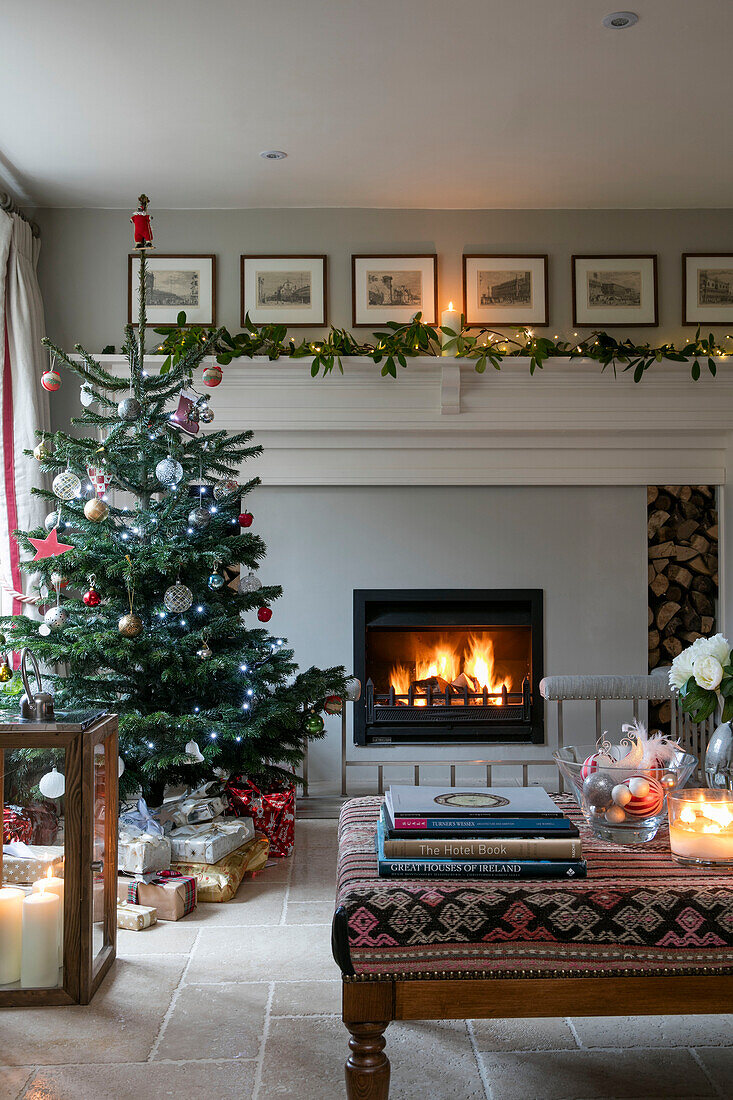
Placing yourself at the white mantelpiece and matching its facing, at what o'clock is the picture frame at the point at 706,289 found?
The picture frame is roughly at 9 o'clock from the white mantelpiece.

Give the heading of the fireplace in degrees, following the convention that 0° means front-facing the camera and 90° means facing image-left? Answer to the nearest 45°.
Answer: approximately 0°

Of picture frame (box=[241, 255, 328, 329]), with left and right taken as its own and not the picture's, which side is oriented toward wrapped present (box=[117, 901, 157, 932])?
front

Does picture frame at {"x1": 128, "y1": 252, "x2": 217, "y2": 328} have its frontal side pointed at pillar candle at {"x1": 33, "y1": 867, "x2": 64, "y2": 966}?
yes

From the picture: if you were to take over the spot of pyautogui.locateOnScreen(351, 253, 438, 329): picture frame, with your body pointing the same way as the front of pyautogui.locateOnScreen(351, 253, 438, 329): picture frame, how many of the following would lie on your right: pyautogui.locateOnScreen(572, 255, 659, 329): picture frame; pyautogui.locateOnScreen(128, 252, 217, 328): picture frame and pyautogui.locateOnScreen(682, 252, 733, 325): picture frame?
1

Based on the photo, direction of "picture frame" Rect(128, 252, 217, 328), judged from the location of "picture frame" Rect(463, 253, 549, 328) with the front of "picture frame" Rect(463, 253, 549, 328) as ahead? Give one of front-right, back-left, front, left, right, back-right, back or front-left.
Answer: right

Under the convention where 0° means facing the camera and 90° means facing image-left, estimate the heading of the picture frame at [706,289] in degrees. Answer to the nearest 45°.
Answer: approximately 0°
